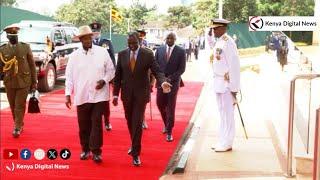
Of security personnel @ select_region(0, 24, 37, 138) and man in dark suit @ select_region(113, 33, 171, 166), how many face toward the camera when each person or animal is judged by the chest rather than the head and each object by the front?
2

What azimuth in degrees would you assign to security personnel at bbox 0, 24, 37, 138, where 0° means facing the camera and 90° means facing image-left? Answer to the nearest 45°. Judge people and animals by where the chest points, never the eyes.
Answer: approximately 0°

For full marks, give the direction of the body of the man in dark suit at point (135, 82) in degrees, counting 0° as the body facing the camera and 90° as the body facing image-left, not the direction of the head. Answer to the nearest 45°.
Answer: approximately 0°

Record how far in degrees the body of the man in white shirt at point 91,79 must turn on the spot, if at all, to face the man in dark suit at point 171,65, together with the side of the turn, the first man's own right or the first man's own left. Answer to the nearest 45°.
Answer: approximately 135° to the first man's own left

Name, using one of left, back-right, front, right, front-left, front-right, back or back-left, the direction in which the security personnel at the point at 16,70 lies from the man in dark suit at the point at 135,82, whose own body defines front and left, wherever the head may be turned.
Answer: back-right

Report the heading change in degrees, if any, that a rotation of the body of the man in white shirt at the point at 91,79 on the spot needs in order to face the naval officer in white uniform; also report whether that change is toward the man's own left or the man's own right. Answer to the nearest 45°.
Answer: approximately 90° to the man's own left

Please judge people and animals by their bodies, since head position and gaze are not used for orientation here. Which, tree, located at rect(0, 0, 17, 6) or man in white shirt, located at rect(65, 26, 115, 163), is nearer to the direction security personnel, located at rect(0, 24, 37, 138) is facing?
the man in white shirt

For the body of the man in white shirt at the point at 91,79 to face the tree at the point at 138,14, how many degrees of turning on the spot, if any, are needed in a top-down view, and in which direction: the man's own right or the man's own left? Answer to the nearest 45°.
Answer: approximately 180°

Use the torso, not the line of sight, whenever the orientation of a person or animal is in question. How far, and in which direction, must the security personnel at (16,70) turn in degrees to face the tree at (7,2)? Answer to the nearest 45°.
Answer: approximately 180°
